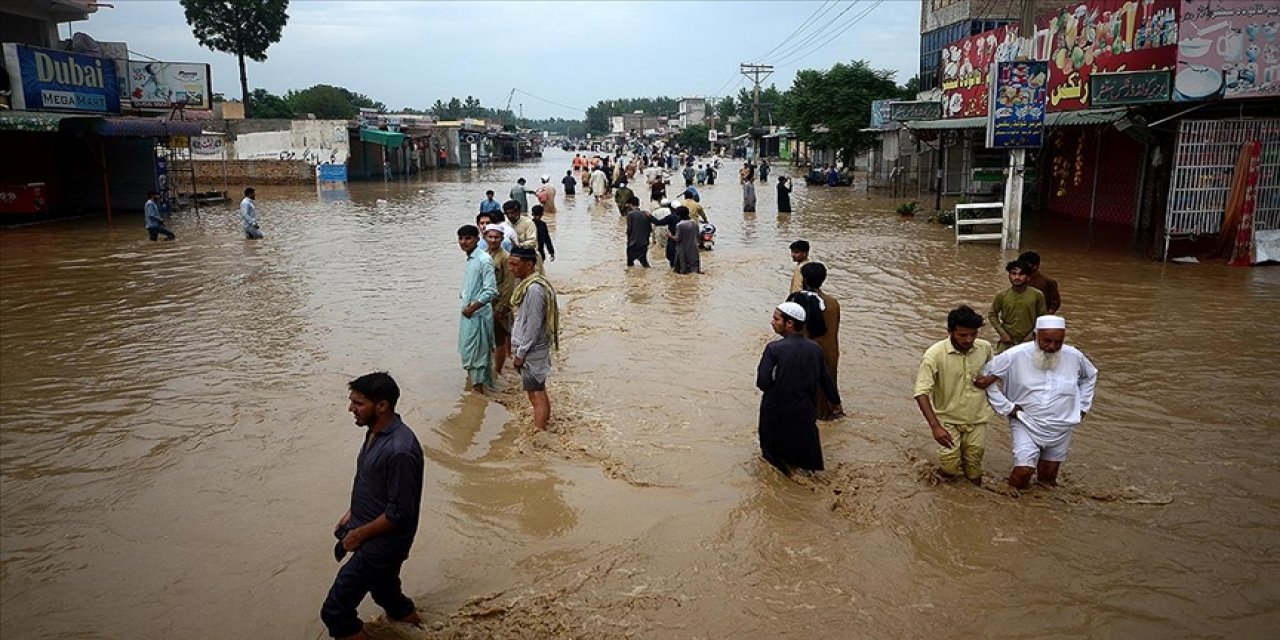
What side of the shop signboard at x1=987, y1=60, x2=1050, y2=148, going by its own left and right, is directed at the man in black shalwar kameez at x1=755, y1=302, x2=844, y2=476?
front

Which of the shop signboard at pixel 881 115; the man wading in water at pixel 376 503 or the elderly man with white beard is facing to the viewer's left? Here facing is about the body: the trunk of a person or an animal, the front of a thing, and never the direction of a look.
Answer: the man wading in water

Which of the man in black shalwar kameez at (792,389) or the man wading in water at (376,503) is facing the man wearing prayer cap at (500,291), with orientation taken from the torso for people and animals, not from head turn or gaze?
the man in black shalwar kameez

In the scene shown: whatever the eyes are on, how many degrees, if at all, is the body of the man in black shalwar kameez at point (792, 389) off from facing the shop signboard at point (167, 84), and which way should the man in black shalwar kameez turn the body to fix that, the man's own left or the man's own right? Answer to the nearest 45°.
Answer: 0° — they already face it

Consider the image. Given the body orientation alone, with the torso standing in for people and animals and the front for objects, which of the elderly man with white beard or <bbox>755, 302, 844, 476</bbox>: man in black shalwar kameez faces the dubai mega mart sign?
the man in black shalwar kameez

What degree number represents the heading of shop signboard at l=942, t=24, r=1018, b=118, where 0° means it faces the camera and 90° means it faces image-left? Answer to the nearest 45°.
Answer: approximately 45°

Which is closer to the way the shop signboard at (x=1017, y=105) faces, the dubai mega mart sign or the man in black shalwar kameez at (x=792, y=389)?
the man in black shalwar kameez

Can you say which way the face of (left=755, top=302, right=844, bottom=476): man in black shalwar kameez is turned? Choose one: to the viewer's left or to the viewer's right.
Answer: to the viewer's left

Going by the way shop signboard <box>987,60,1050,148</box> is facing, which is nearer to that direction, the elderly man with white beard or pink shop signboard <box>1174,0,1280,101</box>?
the elderly man with white beard

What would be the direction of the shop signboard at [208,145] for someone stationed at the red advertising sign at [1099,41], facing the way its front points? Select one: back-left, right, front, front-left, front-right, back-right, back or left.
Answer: front-right

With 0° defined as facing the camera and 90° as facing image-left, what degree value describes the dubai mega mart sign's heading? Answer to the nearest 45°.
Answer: approximately 315°

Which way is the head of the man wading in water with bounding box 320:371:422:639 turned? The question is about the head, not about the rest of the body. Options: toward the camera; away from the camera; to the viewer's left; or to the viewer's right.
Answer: to the viewer's left

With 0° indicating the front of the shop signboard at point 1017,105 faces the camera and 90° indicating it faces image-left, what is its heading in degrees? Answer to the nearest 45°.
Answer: approximately 0°

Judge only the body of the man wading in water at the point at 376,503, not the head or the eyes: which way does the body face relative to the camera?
to the viewer's left

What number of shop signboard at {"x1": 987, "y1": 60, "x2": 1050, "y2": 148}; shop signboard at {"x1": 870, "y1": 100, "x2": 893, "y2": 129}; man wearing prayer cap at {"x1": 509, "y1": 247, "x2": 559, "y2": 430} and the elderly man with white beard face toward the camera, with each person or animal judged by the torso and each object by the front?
3

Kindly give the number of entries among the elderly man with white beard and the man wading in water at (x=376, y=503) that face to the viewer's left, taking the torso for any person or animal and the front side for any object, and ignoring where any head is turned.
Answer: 1
